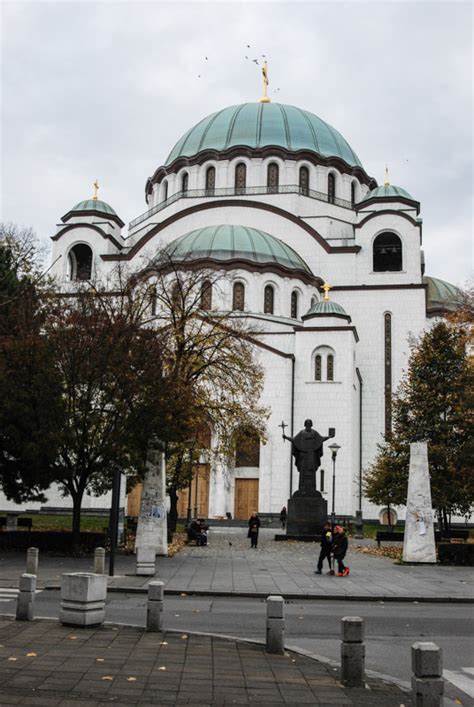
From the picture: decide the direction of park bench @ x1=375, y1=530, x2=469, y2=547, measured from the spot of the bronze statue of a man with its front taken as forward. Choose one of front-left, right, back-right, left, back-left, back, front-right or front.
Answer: left

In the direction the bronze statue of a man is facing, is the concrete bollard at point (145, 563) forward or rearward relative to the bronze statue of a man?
forward

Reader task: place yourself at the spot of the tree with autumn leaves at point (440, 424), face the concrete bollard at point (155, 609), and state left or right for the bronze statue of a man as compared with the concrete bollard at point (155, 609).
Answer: right

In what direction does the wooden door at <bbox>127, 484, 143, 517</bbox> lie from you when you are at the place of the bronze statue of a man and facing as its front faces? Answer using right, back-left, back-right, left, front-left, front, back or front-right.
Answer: back-right

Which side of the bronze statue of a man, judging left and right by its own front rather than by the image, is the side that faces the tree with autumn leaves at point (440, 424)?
left

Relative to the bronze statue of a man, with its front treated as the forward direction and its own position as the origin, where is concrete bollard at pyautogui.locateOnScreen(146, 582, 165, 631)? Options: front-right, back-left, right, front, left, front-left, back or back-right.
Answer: front

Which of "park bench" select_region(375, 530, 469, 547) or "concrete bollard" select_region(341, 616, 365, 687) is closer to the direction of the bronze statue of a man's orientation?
the concrete bollard

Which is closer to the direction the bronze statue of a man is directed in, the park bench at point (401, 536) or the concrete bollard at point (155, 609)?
the concrete bollard

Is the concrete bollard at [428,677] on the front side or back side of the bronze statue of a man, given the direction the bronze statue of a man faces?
on the front side

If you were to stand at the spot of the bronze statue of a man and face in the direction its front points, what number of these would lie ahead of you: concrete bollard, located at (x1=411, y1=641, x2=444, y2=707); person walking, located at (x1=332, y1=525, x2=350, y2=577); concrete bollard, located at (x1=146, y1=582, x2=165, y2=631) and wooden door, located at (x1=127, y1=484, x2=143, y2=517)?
3

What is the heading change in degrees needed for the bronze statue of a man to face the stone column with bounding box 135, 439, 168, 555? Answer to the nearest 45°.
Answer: approximately 45° to its right

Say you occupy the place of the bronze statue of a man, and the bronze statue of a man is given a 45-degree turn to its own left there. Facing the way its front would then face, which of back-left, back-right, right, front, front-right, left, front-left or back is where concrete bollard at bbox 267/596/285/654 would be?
front-right

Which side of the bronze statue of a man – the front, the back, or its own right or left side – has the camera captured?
front
